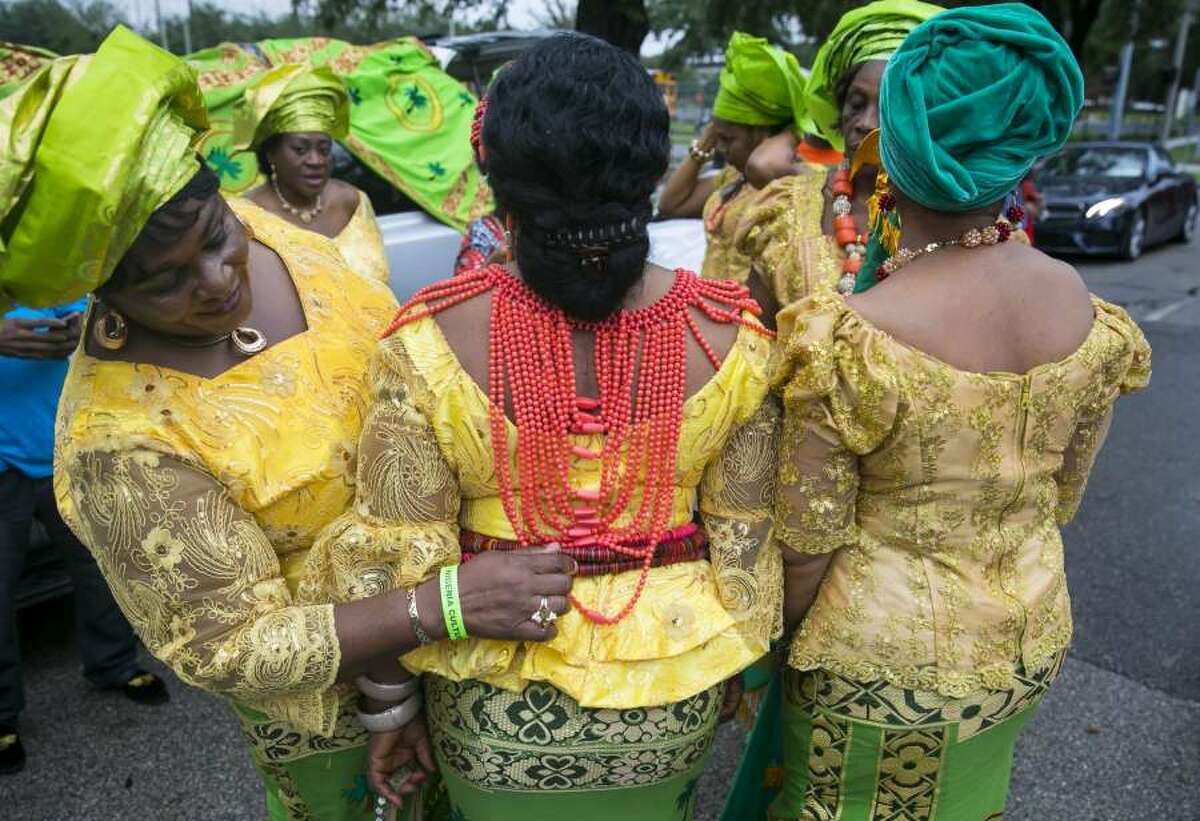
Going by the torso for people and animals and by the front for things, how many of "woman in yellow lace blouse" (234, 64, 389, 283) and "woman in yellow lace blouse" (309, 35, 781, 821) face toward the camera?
1

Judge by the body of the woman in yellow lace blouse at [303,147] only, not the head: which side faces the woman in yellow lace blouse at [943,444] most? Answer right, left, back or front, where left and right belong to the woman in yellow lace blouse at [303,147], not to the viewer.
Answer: front

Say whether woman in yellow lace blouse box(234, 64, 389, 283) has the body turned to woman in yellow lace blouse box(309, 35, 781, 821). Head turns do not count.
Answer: yes

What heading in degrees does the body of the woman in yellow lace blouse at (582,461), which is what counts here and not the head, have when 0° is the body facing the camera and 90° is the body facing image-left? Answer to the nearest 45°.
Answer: approximately 180°

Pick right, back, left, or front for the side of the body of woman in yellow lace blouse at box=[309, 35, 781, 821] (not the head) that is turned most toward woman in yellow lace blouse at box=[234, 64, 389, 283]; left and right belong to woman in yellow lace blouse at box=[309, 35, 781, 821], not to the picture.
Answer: front

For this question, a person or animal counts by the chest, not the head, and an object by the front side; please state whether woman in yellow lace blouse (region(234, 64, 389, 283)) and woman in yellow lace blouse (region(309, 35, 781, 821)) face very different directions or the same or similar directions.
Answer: very different directions

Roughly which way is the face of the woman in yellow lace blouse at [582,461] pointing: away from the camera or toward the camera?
away from the camera

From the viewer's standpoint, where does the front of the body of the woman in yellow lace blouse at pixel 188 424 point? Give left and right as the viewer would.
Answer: facing the viewer and to the right of the viewer

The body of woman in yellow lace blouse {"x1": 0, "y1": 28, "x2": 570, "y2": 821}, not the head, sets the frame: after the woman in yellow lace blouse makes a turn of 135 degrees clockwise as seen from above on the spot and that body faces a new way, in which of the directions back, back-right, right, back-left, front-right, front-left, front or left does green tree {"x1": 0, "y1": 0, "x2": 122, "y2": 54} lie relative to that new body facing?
right

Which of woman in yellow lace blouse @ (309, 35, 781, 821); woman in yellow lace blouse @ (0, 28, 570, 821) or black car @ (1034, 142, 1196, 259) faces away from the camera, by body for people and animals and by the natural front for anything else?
woman in yellow lace blouse @ (309, 35, 781, 821)

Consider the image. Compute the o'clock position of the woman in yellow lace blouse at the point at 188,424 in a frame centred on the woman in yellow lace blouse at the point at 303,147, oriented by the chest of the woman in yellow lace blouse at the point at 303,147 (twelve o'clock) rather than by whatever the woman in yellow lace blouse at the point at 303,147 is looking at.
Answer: the woman in yellow lace blouse at the point at 188,424 is roughly at 12 o'clock from the woman in yellow lace blouse at the point at 303,147.

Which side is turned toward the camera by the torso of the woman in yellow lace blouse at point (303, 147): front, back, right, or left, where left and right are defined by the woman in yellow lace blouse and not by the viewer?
front

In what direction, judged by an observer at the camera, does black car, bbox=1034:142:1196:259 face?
facing the viewer and to the left of the viewer
